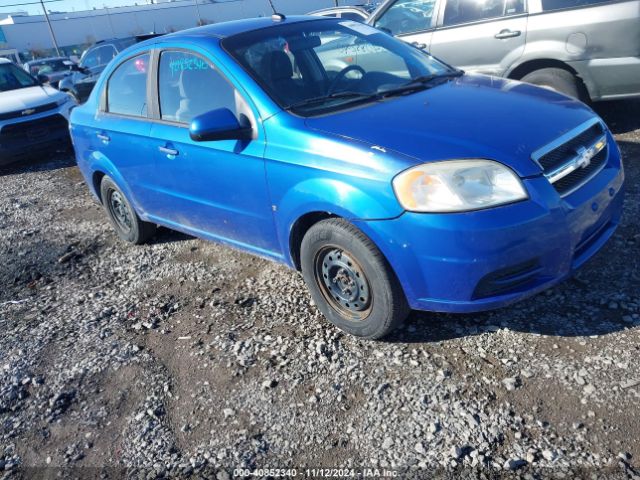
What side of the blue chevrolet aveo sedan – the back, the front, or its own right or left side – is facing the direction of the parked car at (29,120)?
back

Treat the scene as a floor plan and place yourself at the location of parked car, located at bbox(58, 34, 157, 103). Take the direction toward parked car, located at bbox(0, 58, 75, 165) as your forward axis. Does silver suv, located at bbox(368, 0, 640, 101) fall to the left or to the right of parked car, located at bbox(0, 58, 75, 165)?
left

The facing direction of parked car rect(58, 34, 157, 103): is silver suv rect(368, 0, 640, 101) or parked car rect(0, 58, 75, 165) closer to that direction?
the parked car

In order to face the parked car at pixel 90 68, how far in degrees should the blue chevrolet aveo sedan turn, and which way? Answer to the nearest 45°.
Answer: approximately 180°

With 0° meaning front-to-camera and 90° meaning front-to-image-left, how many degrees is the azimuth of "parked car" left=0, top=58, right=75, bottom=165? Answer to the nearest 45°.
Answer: approximately 315°

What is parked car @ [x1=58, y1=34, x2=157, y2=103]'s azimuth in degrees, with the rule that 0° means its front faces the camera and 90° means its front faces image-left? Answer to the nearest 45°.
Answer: approximately 45°

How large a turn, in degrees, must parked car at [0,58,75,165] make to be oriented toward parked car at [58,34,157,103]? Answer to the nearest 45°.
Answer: approximately 135° to its left

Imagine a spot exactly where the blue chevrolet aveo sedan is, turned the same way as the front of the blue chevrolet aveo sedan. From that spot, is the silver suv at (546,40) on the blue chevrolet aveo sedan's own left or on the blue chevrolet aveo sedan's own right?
on the blue chevrolet aveo sedan's own left

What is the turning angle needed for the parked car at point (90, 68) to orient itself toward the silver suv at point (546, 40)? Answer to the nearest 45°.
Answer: approximately 90° to its left

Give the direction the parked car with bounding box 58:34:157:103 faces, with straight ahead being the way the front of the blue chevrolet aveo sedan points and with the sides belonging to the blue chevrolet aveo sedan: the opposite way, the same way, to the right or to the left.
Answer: to the right

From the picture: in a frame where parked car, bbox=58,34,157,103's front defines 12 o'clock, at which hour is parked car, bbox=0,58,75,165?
parked car, bbox=0,58,75,165 is roughly at 11 o'clock from parked car, bbox=58,34,157,103.
